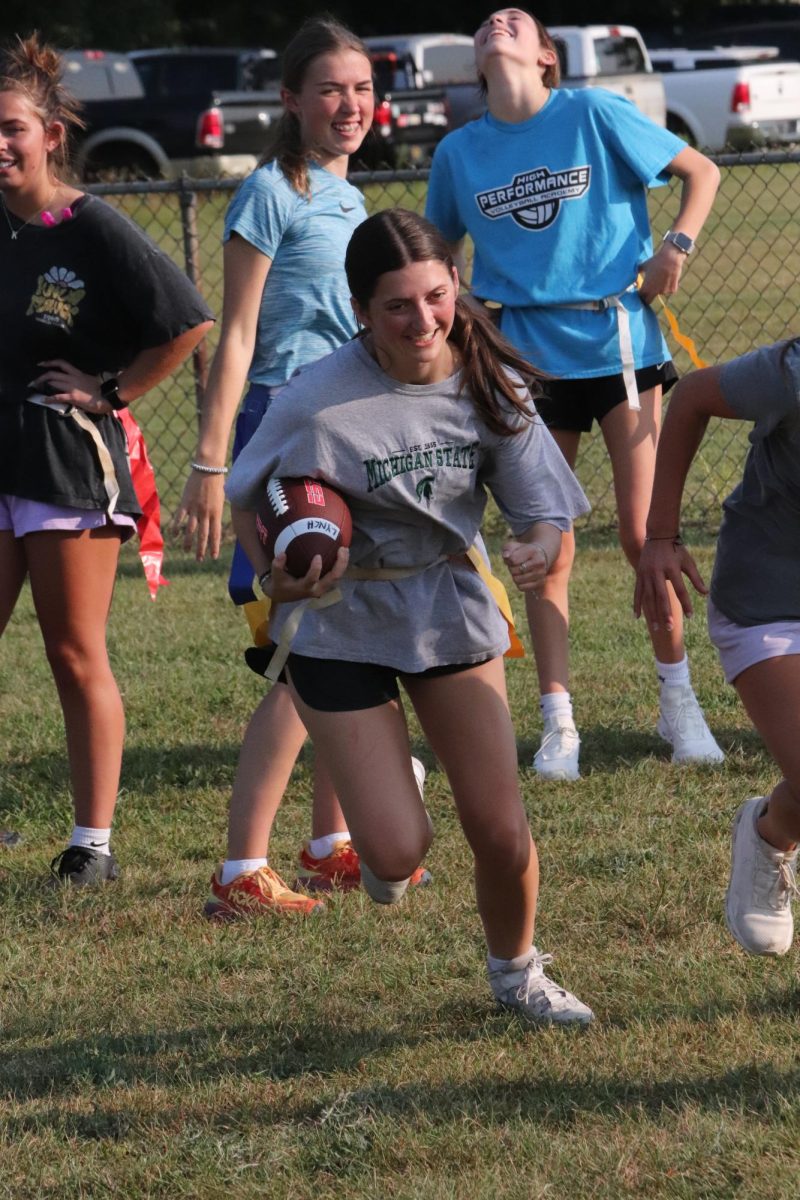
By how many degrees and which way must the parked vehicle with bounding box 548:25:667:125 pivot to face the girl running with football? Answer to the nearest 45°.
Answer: approximately 135° to its left

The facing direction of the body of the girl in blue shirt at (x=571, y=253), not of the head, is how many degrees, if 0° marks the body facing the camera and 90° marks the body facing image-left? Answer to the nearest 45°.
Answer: approximately 0°

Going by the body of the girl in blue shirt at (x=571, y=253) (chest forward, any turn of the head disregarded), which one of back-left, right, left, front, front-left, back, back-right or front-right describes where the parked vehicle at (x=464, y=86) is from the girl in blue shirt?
back

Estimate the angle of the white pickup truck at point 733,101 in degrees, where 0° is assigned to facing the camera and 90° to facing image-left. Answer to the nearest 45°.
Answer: approximately 135°

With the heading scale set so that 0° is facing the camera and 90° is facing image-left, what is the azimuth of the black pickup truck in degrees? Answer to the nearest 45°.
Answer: approximately 135°

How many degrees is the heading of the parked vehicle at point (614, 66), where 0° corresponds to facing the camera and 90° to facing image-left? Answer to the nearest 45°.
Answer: approximately 135°

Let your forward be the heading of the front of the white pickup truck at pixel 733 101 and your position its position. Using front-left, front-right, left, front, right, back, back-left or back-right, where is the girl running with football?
back-left

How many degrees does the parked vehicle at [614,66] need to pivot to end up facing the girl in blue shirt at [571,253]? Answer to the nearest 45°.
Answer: approximately 135° to its left

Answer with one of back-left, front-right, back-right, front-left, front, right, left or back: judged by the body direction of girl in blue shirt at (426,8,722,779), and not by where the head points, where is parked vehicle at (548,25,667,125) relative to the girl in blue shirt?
back
